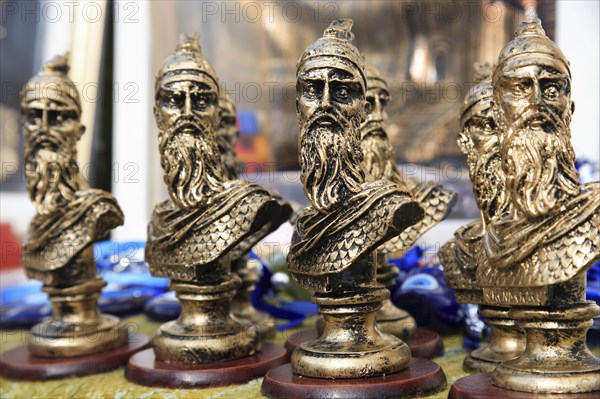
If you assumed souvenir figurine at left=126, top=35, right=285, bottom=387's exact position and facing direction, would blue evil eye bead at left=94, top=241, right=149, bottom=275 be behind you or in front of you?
behind

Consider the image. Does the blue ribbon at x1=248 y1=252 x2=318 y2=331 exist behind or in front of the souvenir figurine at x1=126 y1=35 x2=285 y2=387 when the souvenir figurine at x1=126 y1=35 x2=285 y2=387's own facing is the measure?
behind

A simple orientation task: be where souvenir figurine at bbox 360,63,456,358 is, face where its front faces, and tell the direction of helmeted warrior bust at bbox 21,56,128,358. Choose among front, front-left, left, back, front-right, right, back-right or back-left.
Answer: right

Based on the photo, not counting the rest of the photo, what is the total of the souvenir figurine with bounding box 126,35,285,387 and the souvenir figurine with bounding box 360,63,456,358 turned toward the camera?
2

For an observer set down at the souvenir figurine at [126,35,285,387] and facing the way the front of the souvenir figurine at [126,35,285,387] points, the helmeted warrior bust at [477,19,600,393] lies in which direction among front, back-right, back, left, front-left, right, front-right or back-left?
front-left

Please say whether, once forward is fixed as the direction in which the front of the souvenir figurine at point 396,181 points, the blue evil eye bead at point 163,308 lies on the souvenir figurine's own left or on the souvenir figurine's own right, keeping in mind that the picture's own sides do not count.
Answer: on the souvenir figurine's own right

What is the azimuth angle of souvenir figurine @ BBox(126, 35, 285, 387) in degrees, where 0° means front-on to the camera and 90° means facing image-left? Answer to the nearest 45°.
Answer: approximately 0°

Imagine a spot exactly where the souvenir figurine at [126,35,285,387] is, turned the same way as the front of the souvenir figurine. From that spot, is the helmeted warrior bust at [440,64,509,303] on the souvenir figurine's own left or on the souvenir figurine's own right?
on the souvenir figurine's own left

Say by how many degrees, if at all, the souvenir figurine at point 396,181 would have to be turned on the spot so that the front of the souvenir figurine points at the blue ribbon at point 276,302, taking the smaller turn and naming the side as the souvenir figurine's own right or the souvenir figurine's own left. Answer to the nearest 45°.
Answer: approximately 135° to the souvenir figurine's own right

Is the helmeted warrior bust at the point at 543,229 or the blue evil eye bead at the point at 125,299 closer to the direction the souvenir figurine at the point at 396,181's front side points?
the helmeted warrior bust

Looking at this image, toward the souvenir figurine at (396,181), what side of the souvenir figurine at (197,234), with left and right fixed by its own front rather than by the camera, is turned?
left
